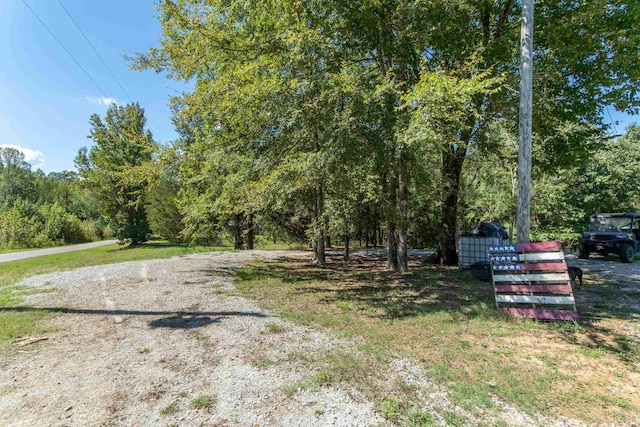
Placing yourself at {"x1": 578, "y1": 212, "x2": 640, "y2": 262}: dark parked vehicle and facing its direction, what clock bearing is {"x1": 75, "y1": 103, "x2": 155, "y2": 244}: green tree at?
The green tree is roughly at 1 o'clock from the dark parked vehicle.

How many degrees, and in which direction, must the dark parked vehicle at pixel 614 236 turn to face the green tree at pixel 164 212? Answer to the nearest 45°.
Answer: approximately 45° to its right

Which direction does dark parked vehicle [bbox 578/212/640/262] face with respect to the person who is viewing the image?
facing the viewer and to the left of the viewer

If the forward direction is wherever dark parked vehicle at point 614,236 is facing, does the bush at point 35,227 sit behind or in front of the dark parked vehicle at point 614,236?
in front

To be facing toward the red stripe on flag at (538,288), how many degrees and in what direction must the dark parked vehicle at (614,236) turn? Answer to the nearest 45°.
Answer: approximately 45° to its left

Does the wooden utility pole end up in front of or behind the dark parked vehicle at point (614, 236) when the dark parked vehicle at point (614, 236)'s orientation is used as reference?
in front
